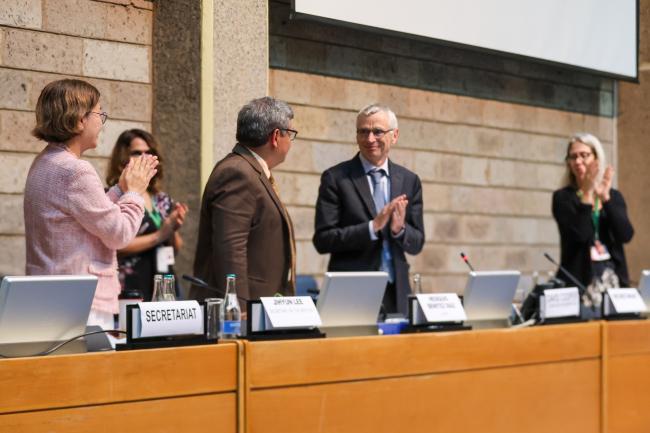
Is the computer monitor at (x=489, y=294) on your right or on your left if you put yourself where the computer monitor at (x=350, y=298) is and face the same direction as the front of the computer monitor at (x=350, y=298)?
on your right

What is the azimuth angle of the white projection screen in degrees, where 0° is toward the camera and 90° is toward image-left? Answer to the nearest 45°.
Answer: approximately 315°

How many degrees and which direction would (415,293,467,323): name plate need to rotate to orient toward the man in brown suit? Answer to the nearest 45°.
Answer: approximately 90° to its right

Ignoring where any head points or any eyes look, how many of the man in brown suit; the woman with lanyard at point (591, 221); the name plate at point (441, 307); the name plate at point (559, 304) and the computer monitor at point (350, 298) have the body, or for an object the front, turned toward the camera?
3

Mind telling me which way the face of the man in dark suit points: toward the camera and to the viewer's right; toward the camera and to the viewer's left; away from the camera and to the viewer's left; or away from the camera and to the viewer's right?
toward the camera and to the viewer's left

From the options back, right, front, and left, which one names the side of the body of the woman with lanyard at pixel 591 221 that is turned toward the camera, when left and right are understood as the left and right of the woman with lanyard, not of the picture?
front

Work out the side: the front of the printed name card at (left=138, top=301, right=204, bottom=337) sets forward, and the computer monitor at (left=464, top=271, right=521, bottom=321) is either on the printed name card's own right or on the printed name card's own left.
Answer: on the printed name card's own left

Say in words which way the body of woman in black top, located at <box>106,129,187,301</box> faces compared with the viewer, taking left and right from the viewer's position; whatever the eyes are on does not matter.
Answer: facing the viewer and to the right of the viewer

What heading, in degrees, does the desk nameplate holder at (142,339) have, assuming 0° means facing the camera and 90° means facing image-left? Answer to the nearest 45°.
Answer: approximately 315°

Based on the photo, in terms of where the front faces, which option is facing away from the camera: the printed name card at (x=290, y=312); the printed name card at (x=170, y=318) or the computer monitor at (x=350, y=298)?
the computer monitor

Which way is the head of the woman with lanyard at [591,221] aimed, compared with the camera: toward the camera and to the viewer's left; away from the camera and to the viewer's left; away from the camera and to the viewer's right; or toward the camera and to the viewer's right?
toward the camera and to the viewer's left

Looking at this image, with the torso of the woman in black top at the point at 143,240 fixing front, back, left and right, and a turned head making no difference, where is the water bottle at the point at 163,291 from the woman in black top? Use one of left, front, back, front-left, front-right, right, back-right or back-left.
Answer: front-right

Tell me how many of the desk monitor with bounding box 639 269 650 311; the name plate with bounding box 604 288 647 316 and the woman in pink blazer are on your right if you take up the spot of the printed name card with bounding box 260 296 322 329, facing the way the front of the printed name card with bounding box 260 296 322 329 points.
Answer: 1

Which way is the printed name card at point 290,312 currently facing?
toward the camera

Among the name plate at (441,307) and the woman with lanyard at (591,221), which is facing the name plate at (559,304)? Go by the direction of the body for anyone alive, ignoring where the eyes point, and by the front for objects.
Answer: the woman with lanyard

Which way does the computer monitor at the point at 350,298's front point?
away from the camera
